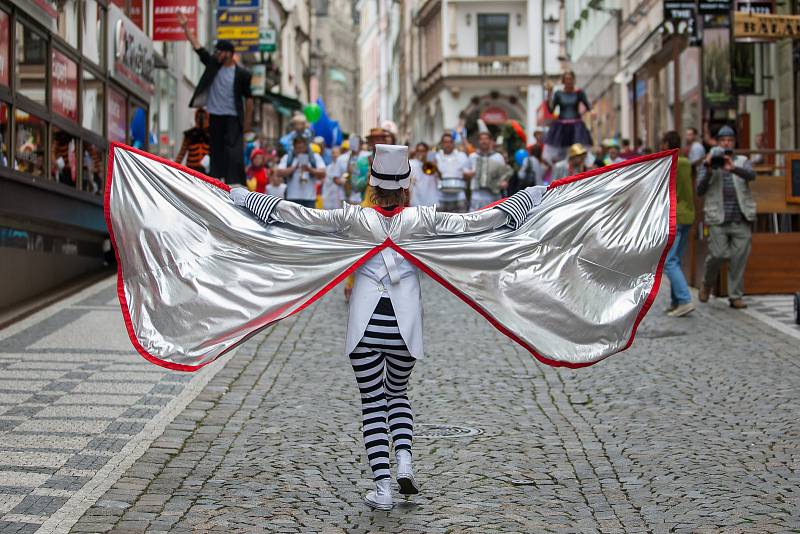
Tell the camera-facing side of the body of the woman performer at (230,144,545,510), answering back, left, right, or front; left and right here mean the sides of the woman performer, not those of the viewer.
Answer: back

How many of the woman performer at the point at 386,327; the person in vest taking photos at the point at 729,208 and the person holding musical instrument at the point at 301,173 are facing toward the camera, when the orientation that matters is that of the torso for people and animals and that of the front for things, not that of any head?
2

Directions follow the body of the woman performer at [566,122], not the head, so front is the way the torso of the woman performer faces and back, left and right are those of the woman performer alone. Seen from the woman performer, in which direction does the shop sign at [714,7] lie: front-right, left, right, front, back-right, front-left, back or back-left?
left

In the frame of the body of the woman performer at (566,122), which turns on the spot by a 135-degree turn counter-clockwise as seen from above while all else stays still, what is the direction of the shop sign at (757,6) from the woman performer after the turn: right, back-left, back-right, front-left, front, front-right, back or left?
front-right

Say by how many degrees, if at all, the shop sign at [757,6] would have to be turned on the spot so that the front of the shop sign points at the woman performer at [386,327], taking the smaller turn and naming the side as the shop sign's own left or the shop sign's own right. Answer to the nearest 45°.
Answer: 0° — it already faces them

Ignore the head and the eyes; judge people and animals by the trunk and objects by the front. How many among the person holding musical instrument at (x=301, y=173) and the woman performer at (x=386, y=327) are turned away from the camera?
1

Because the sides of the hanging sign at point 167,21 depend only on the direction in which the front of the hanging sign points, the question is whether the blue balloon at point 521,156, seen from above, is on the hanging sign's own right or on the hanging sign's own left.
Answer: on the hanging sign's own left

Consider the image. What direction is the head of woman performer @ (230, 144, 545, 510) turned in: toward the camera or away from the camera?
away from the camera

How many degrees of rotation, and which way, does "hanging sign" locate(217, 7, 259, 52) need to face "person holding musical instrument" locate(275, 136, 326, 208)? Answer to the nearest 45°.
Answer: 0° — it already faces them

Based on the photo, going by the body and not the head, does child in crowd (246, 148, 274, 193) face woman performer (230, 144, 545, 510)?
yes
